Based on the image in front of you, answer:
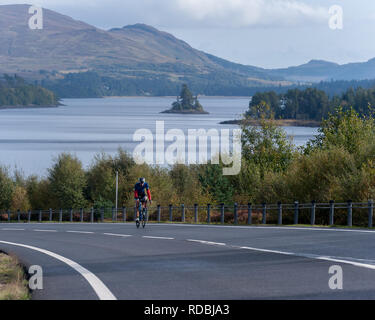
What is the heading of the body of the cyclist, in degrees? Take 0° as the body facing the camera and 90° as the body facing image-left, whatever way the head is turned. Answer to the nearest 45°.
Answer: approximately 0°
